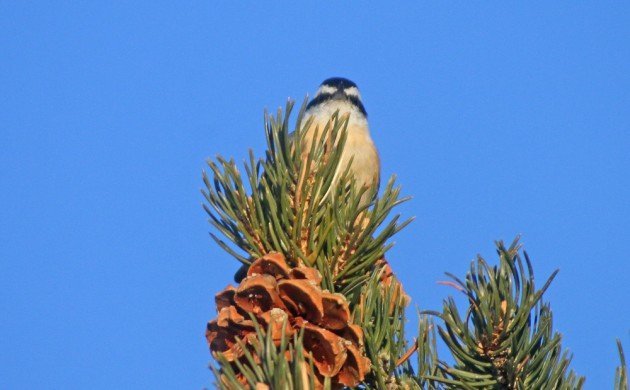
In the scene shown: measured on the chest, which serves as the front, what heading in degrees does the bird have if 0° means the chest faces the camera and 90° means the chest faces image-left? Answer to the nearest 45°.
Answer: approximately 0°
